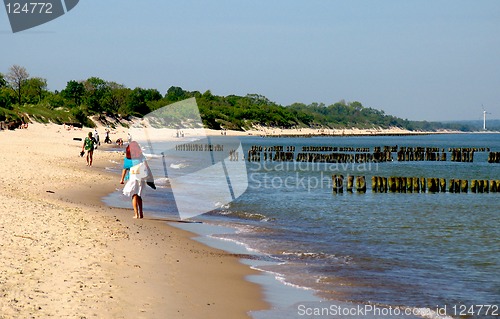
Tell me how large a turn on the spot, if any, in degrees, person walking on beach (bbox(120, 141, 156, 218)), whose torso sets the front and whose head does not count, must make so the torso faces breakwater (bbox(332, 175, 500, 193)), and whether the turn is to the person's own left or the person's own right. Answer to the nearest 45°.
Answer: approximately 45° to the person's own right

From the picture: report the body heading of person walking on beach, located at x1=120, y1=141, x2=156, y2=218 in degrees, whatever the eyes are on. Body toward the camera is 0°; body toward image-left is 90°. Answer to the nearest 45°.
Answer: approximately 180°
